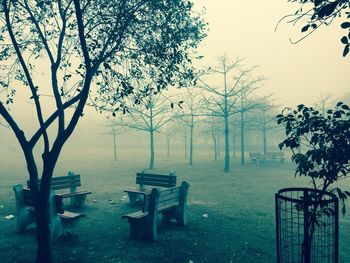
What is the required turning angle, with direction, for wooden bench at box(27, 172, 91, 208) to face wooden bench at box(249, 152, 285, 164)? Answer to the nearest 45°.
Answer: approximately 90° to its left

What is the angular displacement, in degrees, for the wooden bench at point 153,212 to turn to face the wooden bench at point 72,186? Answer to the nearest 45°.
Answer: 0° — it already faces it

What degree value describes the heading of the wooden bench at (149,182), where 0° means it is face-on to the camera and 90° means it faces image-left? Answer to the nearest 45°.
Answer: approximately 45°

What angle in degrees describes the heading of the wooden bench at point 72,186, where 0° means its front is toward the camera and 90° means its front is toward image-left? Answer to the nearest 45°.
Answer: approximately 315°

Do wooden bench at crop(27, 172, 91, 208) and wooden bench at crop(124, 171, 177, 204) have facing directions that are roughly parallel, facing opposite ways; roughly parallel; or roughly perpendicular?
roughly perpendicular

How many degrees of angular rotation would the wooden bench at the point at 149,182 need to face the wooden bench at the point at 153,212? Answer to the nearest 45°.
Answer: approximately 45° to its left

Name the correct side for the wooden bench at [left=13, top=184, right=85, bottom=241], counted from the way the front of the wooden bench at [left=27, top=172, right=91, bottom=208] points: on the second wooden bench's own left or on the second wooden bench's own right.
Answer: on the second wooden bench's own right

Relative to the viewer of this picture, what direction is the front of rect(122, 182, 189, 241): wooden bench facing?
facing away from the viewer and to the left of the viewer
